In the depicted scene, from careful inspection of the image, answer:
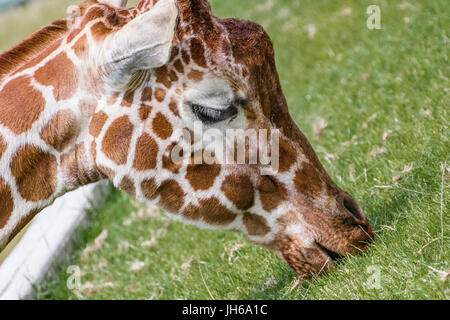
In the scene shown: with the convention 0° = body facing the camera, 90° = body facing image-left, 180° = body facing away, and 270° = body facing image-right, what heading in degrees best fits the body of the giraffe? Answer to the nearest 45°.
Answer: approximately 270°
